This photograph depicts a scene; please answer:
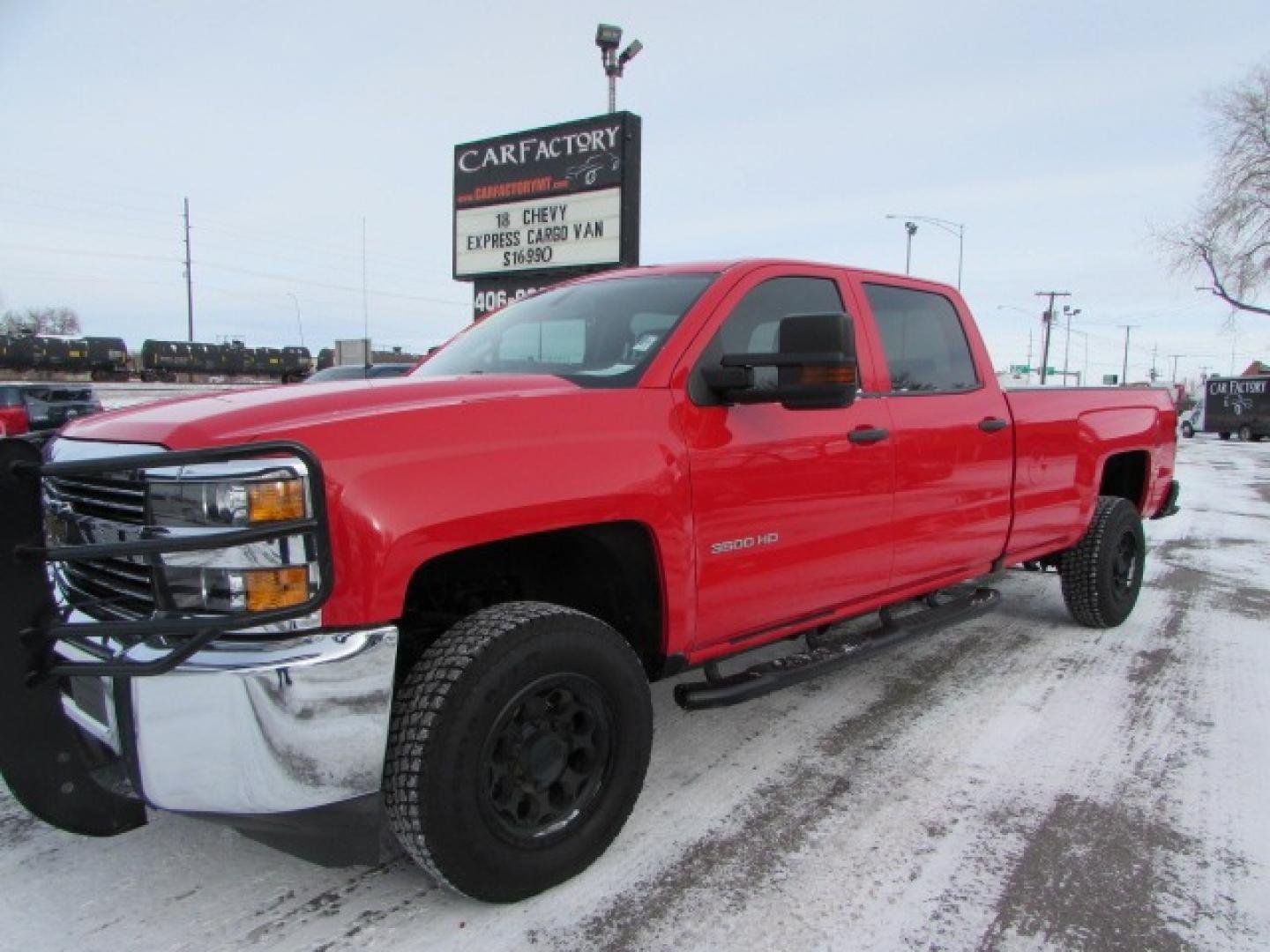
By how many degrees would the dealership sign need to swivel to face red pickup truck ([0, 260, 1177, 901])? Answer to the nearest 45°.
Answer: approximately 45° to its left

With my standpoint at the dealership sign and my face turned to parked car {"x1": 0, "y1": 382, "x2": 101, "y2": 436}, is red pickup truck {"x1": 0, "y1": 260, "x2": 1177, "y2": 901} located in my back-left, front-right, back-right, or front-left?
back-left

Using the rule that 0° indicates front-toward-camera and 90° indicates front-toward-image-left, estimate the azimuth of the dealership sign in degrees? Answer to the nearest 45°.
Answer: approximately 45°

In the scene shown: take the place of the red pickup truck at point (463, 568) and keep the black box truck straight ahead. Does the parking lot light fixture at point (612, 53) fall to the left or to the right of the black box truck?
left

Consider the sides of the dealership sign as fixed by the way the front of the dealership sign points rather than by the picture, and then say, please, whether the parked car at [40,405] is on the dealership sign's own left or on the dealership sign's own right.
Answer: on the dealership sign's own right

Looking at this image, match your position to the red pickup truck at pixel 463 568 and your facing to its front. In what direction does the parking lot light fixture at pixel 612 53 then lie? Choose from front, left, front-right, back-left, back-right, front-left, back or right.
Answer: back-right
